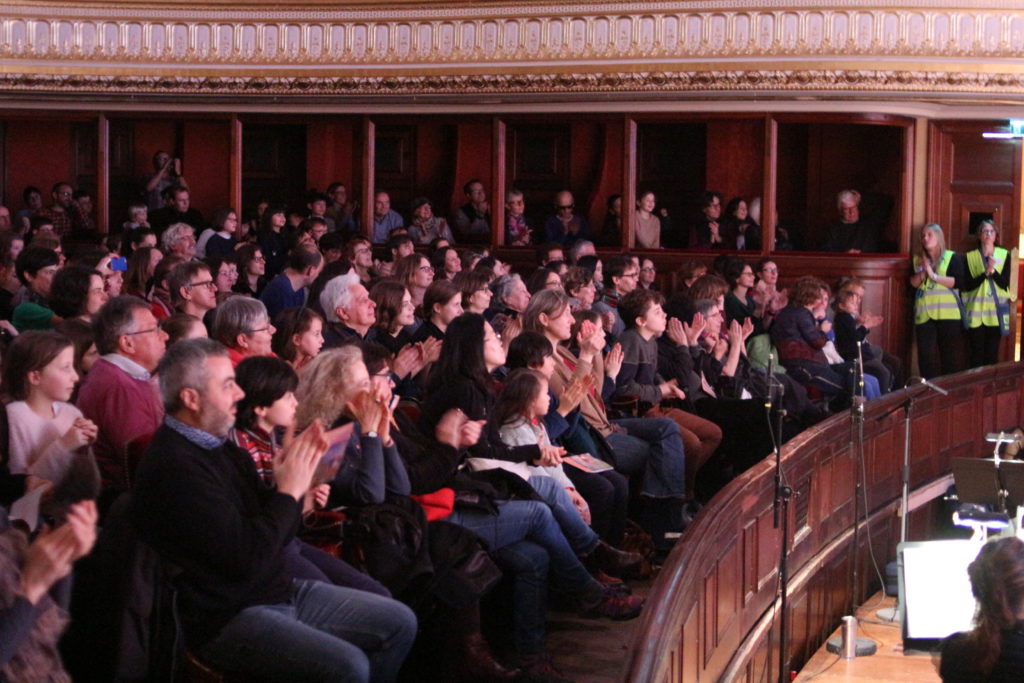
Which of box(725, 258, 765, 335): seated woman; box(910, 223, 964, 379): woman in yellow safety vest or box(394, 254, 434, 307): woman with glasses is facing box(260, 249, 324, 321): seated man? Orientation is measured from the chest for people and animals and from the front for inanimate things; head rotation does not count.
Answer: the woman in yellow safety vest

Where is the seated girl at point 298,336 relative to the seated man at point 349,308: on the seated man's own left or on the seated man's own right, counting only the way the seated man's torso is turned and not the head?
on the seated man's own right

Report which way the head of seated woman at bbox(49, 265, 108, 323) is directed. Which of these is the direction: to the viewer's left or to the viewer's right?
to the viewer's right

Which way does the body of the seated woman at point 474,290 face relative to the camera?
to the viewer's right

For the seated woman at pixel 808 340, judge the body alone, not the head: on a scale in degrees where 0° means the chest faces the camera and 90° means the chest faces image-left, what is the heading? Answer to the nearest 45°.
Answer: approximately 270°

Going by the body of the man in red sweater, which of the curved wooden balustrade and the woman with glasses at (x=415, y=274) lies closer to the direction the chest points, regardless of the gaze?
the curved wooden balustrade

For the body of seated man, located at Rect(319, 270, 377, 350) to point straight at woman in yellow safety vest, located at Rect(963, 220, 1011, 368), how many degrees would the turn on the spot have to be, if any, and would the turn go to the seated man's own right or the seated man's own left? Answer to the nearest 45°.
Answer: approximately 45° to the seated man's own left

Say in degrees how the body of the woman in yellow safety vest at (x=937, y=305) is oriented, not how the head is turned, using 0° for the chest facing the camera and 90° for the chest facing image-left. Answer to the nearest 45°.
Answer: approximately 45°

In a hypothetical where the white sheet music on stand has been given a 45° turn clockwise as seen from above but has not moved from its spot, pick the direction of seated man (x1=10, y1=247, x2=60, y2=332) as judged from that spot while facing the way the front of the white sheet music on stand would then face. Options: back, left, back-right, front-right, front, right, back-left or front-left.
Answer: front-right

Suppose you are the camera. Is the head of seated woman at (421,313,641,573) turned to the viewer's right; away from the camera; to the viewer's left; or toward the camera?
to the viewer's right

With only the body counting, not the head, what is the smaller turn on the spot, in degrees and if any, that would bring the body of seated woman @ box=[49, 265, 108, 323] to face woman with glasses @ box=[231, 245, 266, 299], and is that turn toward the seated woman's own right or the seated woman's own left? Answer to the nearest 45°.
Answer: approximately 90° to the seated woman's own left
